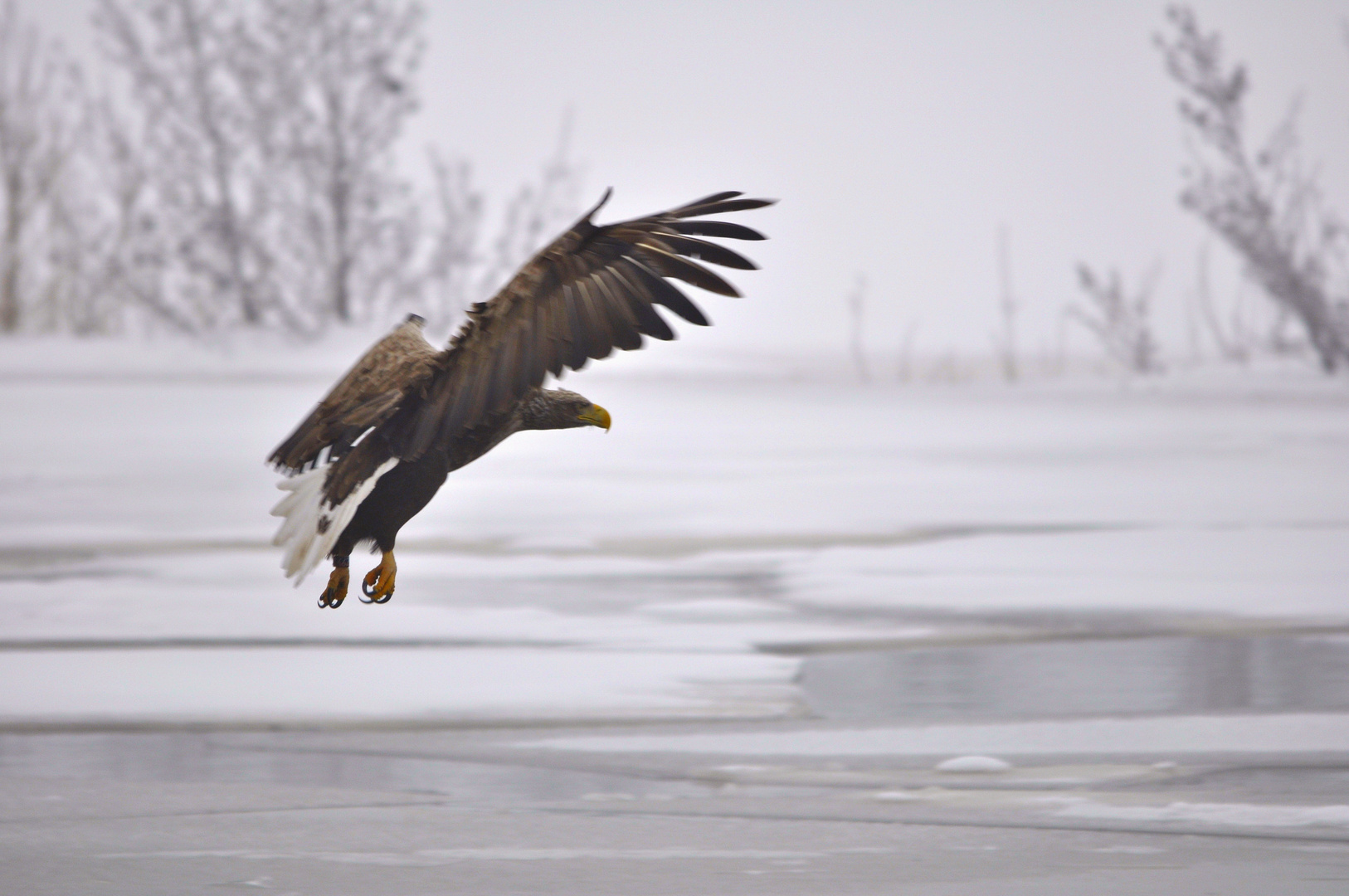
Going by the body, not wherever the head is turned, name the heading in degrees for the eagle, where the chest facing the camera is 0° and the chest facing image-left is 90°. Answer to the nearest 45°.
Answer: approximately 270°

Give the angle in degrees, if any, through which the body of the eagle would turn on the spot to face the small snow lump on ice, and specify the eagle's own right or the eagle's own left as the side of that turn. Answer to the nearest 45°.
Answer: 0° — it already faces it
